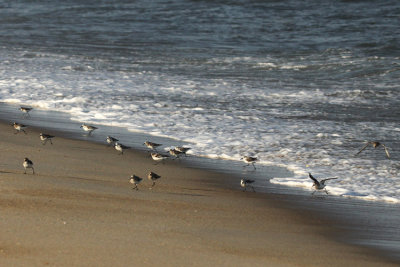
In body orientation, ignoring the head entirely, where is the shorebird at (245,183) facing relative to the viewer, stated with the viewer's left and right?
facing to the left of the viewer

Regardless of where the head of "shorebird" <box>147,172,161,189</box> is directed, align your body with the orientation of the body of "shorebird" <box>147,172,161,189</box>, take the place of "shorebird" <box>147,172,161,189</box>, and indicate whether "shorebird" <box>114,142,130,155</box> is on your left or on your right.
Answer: on your right

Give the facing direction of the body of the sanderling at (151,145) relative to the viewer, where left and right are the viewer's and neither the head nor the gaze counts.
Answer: facing to the left of the viewer

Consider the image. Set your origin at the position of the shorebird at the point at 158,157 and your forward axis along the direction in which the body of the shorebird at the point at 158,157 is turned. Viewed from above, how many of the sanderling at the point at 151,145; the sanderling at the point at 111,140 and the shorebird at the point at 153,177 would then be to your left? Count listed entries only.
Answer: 1

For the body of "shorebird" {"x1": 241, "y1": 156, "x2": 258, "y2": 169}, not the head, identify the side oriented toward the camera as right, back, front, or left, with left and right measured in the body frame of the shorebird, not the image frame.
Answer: left

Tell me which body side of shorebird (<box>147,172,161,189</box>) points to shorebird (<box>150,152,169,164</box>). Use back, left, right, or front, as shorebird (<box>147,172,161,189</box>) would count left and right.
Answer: right

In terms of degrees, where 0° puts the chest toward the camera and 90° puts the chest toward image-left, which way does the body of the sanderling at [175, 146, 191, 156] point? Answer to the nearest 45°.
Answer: approximately 90°

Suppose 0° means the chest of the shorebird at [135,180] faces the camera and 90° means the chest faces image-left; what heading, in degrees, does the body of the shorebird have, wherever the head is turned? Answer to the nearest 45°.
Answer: approximately 45°

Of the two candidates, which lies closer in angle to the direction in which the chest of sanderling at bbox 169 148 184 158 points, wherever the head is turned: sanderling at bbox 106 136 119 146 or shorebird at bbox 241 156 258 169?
the sanderling
